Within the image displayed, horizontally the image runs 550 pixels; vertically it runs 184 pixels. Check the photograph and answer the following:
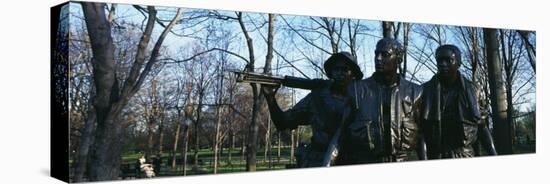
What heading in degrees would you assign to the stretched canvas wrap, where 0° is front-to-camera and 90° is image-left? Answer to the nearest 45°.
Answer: approximately 315°
